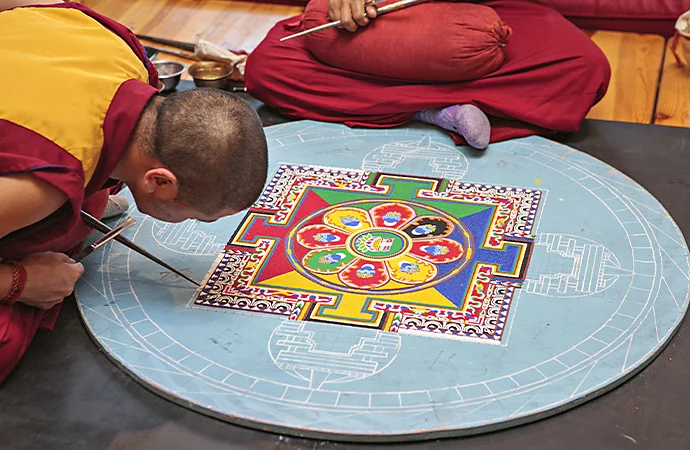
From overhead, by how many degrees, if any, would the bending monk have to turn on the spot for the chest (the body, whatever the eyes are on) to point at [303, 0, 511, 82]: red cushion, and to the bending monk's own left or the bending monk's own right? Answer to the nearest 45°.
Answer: approximately 45° to the bending monk's own left

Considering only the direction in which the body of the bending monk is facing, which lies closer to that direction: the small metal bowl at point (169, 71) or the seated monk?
the seated monk

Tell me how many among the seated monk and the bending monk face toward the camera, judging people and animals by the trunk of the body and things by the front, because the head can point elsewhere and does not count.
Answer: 1

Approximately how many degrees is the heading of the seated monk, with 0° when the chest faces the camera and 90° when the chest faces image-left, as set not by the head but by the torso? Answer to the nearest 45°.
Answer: approximately 0°

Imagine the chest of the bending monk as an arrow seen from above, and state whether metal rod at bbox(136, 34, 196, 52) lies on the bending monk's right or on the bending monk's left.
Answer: on the bending monk's left

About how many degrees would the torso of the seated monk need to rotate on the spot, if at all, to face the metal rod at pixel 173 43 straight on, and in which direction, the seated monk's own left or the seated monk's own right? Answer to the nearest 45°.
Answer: approximately 135° to the seated monk's own right

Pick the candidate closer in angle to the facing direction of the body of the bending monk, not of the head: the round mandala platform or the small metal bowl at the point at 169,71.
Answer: the round mandala platform

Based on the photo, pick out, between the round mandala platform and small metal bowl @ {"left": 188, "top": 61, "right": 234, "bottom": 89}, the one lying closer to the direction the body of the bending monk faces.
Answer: the round mandala platform

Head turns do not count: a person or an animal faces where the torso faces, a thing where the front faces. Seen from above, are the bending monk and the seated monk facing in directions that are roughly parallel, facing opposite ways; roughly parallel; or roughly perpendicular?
roughly perpendicular

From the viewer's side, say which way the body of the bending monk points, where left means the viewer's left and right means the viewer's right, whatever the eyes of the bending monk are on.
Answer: facing to the right of the viewer

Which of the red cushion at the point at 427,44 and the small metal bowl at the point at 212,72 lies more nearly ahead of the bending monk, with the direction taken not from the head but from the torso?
the red cushion

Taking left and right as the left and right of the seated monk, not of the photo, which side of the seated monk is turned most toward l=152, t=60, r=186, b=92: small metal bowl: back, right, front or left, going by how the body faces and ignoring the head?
right
